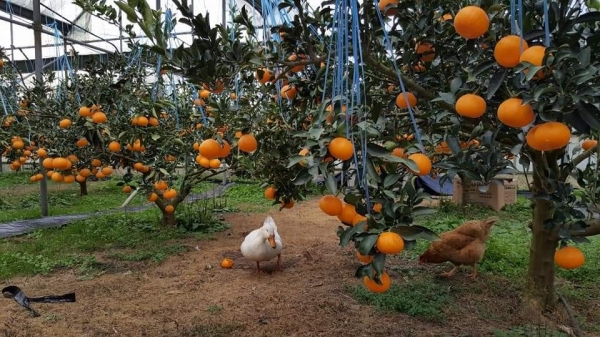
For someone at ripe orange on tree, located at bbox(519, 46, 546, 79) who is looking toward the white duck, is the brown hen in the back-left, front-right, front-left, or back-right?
front-right

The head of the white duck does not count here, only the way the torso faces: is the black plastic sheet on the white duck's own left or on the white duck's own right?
on the white duck's own right

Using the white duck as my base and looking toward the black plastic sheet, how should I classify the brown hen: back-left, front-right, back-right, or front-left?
back-left

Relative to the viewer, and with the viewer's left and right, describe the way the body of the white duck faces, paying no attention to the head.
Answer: facing the viewer and to the right of the viewer
